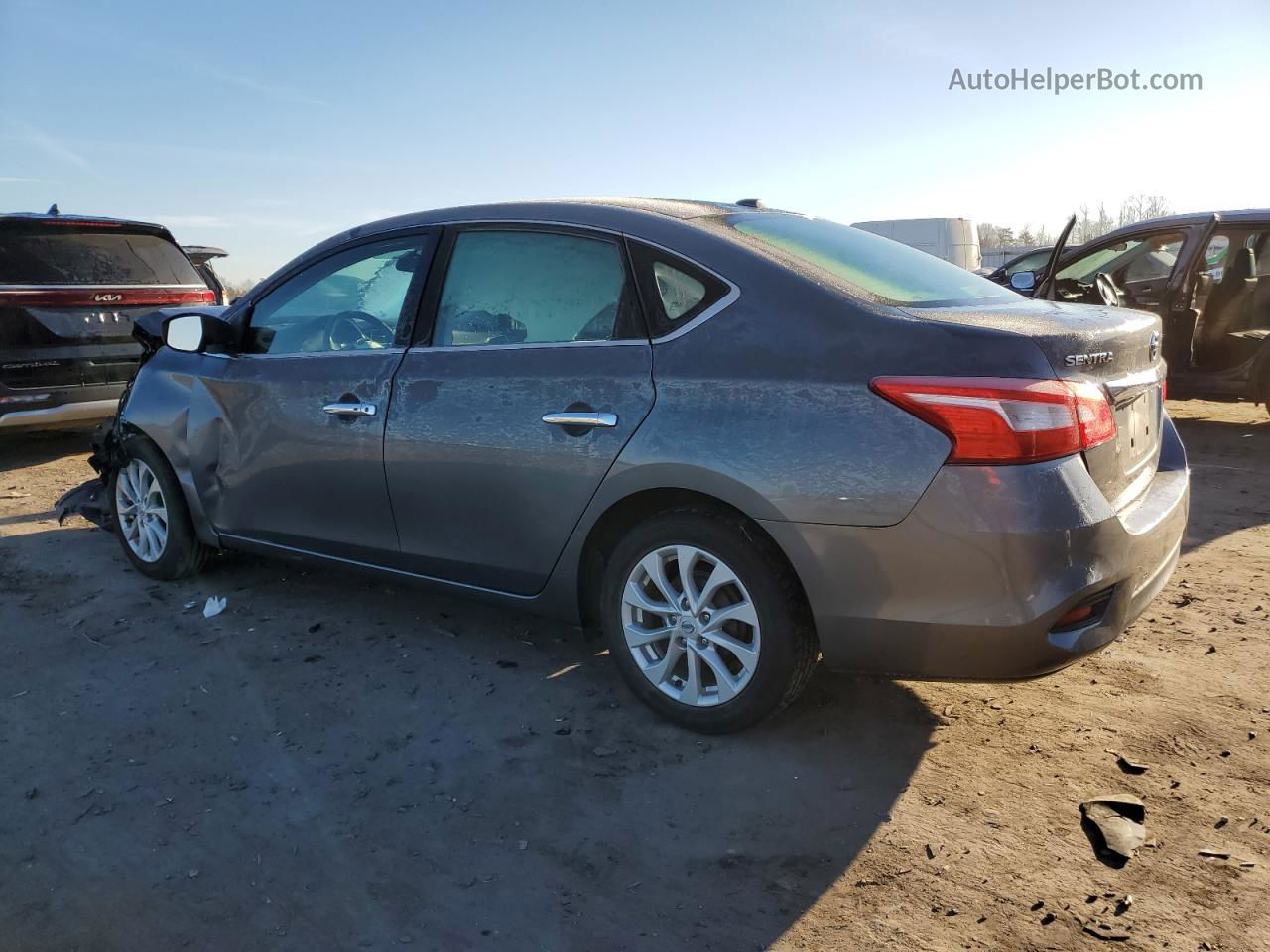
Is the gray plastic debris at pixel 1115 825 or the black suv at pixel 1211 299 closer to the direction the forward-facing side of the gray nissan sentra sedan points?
the black suv

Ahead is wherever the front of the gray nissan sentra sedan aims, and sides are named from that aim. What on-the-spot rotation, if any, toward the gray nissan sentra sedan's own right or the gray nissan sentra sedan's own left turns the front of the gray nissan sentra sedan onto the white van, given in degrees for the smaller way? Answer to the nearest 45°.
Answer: approximately 45° to the gray nissan sentra sedan's own right

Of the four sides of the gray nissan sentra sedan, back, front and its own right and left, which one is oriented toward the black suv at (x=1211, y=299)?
right

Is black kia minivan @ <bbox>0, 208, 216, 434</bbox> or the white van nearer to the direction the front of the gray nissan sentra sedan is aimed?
the black kia minivan

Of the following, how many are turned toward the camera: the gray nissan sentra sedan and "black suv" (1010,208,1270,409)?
0

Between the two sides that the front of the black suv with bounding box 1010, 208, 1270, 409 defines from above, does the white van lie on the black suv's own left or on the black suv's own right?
on the black suv's own right

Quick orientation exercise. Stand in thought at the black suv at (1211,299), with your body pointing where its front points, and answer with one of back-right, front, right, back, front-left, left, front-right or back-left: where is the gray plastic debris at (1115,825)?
left

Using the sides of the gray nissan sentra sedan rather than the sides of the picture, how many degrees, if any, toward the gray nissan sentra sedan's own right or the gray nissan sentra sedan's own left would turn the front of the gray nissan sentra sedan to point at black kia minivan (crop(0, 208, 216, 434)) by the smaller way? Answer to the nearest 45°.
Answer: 0° — it already faces it

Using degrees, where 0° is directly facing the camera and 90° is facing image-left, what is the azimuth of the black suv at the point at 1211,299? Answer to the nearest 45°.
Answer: approximately 90°

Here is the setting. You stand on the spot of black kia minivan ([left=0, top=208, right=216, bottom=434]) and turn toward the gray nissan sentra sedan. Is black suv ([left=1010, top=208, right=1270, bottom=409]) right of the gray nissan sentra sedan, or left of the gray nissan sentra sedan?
left

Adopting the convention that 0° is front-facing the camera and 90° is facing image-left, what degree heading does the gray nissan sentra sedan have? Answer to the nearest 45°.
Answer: approximately 135°

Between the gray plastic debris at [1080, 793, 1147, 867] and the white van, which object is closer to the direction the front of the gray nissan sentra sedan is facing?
the white van
